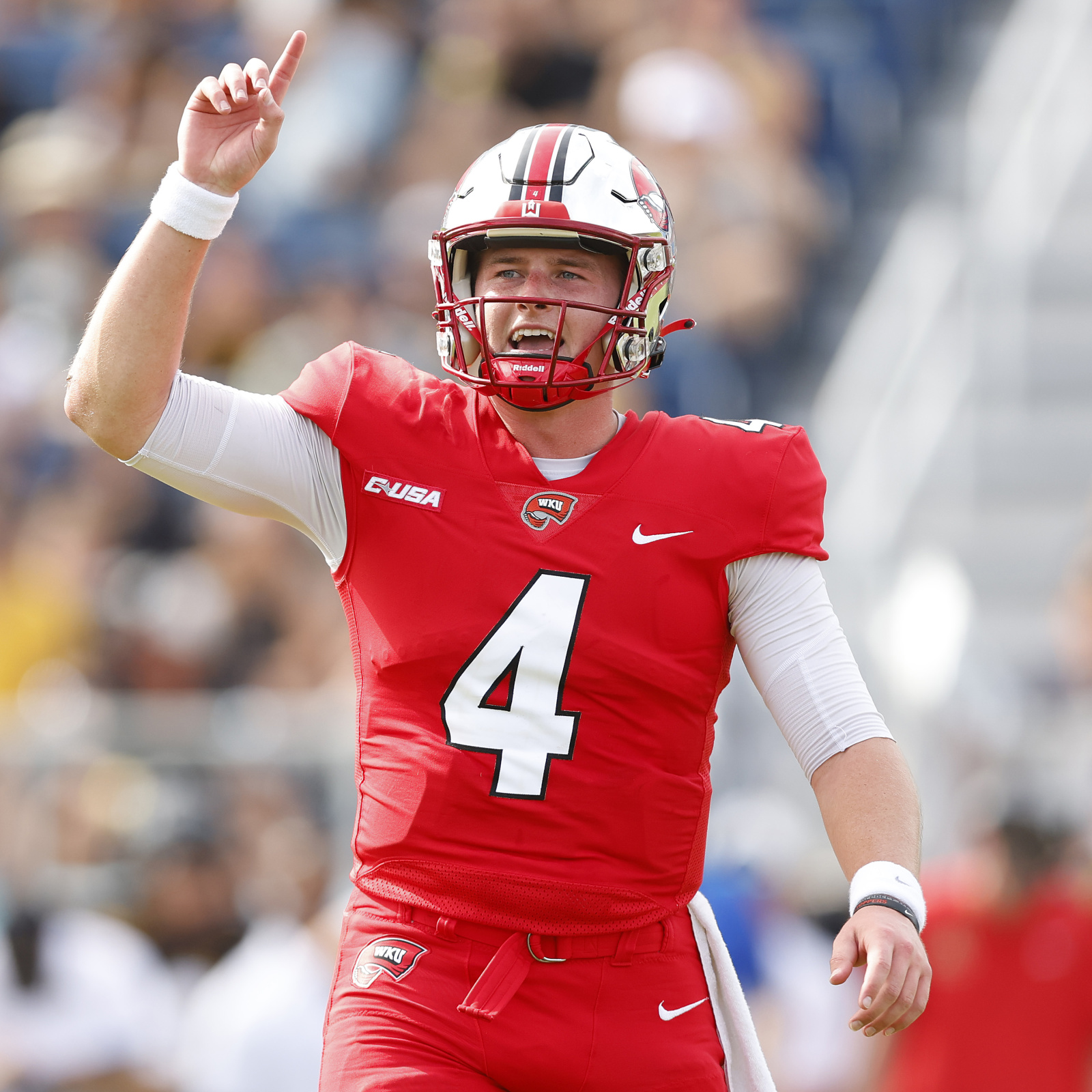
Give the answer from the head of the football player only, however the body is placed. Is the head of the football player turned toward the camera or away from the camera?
toward the camera

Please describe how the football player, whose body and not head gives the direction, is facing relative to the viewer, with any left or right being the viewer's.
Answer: facing the viewer
